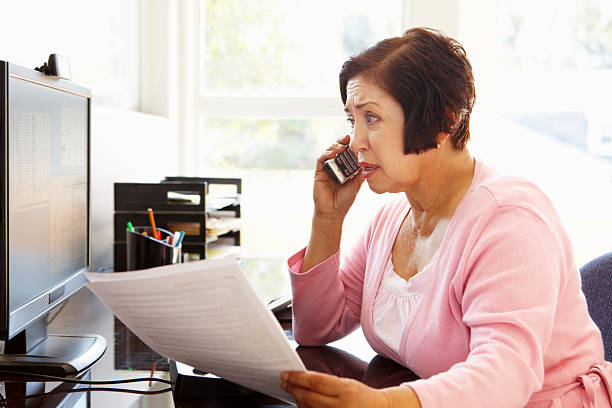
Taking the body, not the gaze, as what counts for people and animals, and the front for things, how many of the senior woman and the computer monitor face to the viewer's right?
1

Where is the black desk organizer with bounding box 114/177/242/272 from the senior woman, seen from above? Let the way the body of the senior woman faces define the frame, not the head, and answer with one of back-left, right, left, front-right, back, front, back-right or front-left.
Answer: right

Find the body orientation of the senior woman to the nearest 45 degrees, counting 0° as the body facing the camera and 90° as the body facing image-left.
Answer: approximately 45°

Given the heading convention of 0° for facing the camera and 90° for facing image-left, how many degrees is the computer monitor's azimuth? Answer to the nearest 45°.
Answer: approximately 270°

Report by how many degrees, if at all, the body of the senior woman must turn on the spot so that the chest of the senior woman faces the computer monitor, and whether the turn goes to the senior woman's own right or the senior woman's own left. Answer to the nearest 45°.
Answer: approximately 45° to the senior woman's own right

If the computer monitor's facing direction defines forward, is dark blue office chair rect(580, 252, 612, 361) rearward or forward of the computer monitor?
forward

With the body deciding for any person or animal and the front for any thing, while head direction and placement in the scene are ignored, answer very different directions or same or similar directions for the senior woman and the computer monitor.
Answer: very different directions

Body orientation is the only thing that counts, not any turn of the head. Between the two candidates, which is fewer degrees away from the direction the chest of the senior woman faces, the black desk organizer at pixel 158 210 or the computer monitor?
the computer monitor

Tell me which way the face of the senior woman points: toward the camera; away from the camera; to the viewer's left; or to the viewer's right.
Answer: to the viewer's left
